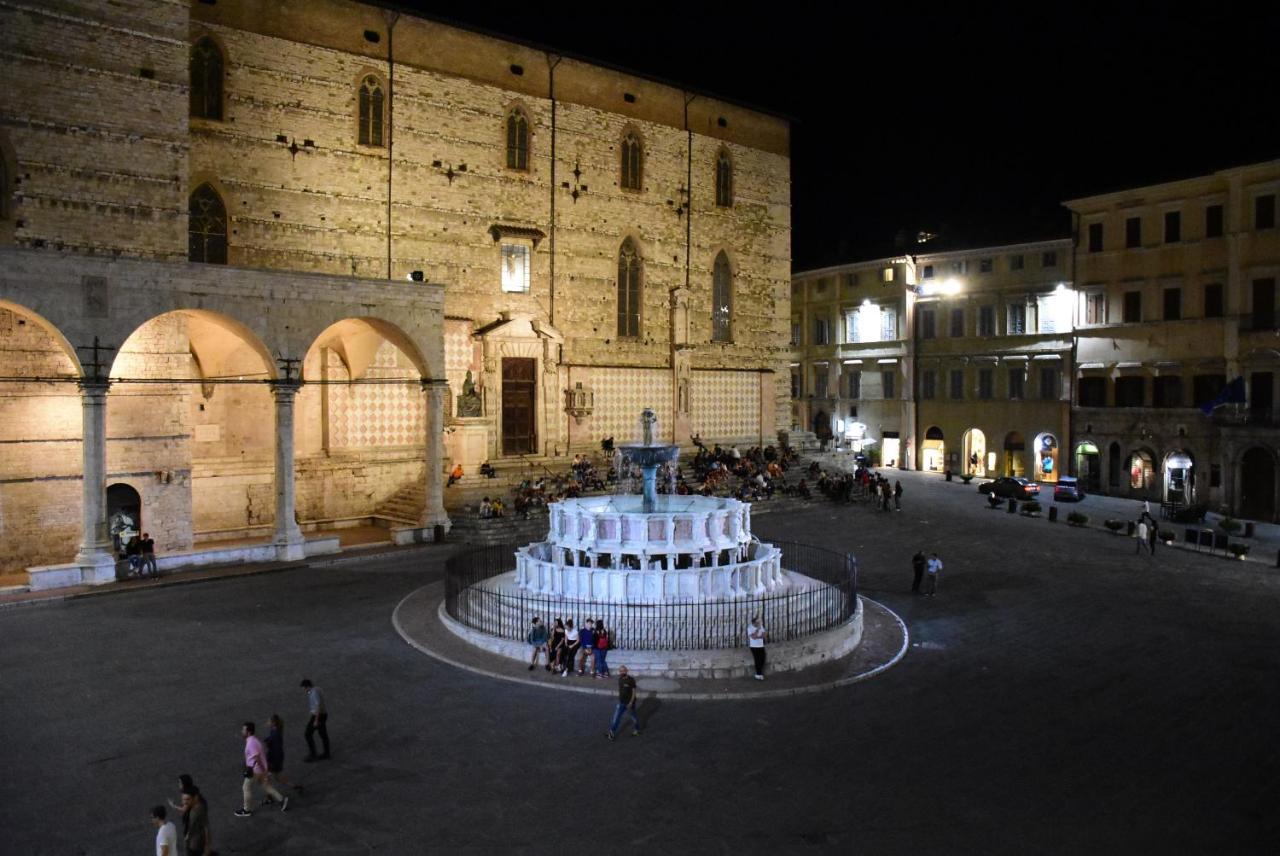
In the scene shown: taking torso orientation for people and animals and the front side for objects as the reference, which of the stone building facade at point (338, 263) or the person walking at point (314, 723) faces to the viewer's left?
the person walking

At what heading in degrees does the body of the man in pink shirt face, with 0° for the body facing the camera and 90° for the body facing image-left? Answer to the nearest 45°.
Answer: approximately 90°

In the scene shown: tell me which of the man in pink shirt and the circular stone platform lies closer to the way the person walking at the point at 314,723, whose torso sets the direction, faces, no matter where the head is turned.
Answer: the man in pink shirt

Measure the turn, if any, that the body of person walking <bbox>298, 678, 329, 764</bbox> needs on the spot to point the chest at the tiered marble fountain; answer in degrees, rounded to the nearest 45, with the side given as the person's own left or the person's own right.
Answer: approximately 135° to the person's own right

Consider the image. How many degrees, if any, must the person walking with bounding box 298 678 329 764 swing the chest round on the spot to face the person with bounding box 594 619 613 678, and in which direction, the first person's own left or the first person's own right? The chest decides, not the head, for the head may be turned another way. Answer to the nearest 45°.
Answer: approximately 180°

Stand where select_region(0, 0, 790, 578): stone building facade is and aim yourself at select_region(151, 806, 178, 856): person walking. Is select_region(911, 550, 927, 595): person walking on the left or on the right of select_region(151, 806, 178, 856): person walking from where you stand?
left

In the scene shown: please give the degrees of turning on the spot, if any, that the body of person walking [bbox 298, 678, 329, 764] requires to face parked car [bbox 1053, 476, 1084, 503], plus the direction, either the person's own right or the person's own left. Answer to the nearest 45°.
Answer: approximately 135° to the person's own right

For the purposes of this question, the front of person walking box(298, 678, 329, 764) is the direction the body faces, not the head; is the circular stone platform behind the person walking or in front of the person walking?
behind

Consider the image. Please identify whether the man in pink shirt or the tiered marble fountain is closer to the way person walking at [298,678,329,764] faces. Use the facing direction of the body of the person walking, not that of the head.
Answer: the man in pink shirt
